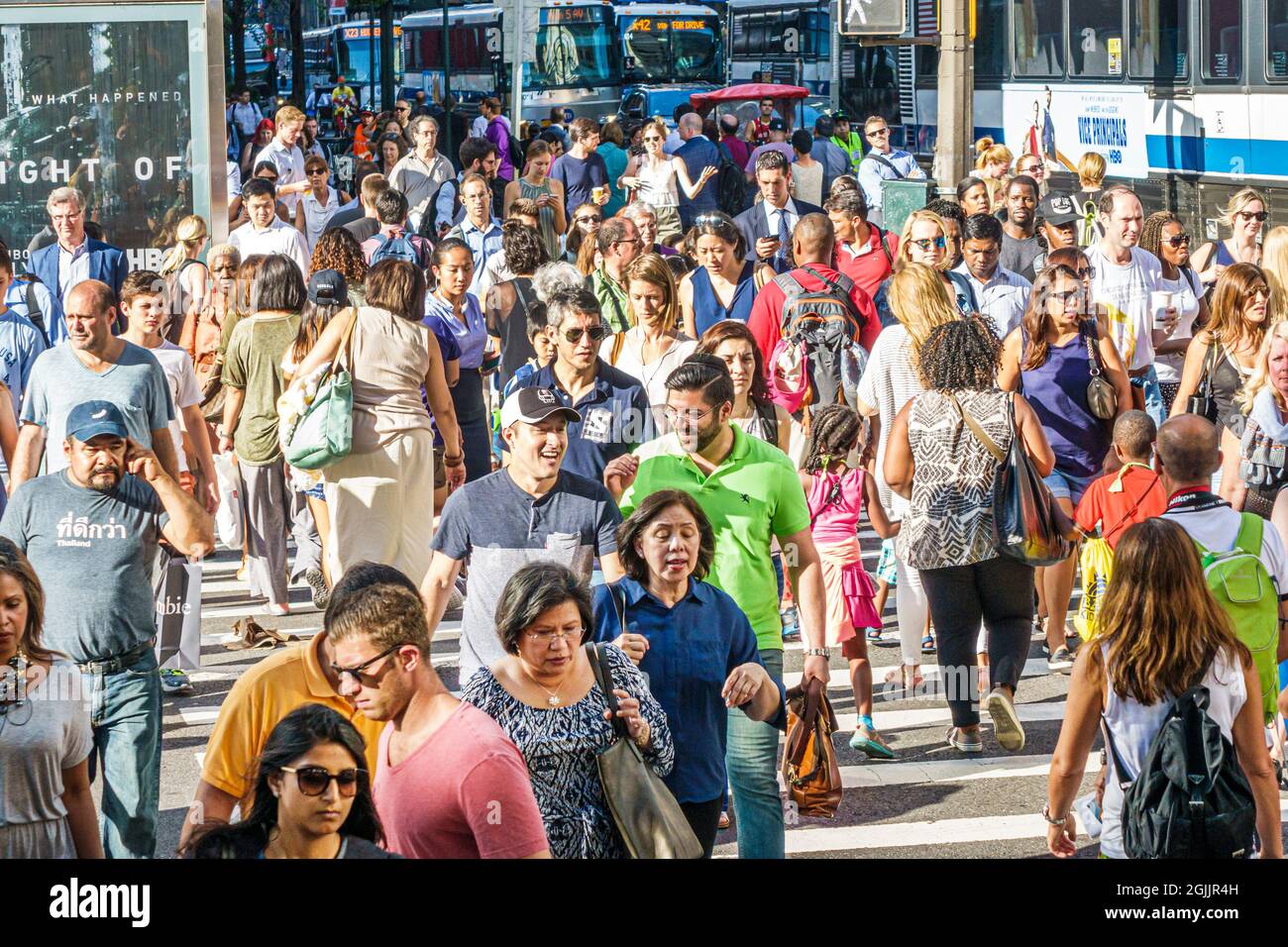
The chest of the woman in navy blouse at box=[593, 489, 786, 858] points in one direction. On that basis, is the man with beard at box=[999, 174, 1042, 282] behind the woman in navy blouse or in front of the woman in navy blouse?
behind

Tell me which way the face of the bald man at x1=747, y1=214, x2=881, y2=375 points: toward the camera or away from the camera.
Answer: away from the camera

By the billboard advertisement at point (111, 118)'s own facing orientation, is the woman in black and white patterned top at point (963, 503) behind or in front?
in front

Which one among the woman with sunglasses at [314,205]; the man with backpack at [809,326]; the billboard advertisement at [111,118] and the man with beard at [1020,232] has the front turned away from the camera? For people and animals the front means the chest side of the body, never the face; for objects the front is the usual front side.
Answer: the man with backpack

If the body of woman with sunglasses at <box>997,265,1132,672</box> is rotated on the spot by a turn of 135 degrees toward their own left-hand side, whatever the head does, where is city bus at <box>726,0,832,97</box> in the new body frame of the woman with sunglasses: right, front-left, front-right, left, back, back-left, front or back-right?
front-left

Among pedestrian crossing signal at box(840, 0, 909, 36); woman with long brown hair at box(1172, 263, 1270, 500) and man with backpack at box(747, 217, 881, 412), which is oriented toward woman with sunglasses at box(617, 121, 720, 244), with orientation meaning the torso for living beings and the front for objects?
the man with backpack

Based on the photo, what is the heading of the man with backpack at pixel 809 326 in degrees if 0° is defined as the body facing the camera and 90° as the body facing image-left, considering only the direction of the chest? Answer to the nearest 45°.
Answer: approximately 180°

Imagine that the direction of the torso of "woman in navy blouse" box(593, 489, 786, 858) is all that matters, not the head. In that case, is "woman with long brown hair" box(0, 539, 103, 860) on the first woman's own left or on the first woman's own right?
on the first woman's own right

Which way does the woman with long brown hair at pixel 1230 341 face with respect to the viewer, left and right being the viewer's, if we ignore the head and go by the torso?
facing the viewer and to the right of the viewer

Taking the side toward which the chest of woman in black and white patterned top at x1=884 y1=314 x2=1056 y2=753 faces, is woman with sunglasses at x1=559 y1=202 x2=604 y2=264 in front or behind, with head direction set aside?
in front

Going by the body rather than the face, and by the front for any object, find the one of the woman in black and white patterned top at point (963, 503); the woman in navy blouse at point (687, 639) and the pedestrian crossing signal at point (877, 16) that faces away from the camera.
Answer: the woman in black and white patterned top

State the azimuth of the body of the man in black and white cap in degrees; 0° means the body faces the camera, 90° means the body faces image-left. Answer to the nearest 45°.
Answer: approximately 0°

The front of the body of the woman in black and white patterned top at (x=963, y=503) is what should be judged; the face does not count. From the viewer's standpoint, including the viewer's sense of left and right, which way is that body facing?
facing away from the viewer

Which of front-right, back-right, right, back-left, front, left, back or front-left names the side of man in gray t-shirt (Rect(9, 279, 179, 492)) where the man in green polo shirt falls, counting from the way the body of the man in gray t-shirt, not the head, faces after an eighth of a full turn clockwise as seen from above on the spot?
left
